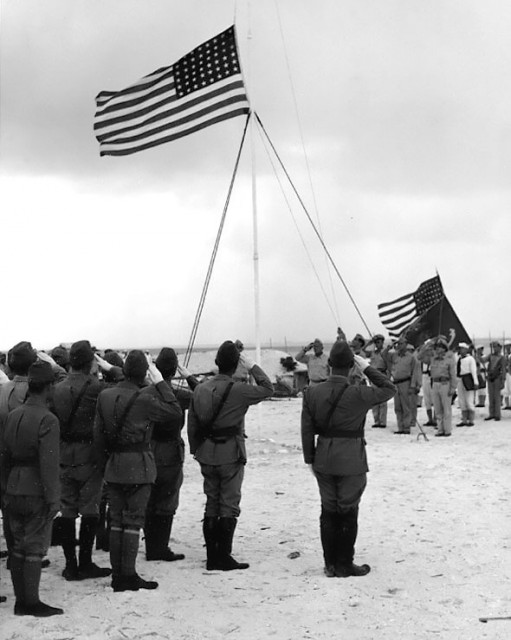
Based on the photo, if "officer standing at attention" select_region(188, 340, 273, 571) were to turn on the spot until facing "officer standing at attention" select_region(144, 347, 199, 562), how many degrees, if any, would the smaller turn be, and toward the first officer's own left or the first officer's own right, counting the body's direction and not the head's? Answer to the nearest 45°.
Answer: approximately 90° to the first officer's own left

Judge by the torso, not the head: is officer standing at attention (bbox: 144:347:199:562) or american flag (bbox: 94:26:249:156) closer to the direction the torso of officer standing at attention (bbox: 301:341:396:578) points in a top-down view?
the american flag

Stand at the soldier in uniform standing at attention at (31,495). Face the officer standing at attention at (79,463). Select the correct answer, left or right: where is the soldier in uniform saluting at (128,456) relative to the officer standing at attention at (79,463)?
right

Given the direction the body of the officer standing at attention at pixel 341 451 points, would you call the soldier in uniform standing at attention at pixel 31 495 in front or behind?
behind

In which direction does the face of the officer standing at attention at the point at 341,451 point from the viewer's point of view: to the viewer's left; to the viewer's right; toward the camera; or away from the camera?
away from the camera

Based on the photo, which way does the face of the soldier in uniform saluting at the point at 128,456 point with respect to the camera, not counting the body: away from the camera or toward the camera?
away from the camera

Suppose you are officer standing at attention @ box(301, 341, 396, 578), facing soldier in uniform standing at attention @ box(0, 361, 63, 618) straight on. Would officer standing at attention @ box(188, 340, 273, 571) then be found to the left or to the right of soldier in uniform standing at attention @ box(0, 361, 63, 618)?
right

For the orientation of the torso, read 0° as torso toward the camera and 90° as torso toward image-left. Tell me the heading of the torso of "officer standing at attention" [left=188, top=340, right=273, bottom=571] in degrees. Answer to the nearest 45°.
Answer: approximately 225°

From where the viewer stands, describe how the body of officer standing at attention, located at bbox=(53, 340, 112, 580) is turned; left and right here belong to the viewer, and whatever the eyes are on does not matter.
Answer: facing away from the viewer and to the right of the viewer

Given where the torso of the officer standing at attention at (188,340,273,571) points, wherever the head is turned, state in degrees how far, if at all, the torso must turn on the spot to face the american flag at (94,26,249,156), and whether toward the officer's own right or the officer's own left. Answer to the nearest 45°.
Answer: approximately 45° to the officer's own left

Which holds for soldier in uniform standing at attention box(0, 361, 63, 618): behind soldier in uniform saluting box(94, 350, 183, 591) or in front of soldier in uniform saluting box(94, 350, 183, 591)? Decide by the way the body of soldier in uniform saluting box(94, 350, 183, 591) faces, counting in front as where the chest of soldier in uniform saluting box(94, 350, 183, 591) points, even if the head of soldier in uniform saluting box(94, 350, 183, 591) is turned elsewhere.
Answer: behind
